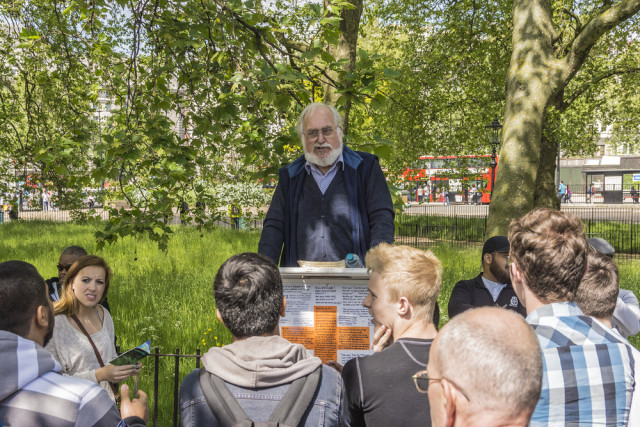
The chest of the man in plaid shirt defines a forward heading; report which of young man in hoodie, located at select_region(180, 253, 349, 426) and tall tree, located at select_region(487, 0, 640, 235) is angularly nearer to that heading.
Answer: the tall tree

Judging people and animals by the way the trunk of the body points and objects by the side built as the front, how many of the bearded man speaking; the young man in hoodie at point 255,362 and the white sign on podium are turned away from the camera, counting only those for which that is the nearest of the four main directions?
1

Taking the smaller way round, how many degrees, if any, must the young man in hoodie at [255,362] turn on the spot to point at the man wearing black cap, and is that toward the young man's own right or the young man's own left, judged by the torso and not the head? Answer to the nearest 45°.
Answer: approximately 45° to the young man's own right

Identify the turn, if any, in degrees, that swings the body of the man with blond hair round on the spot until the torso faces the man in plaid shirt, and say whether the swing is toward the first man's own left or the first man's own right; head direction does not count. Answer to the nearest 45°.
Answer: approximately 135° to the first man's own right

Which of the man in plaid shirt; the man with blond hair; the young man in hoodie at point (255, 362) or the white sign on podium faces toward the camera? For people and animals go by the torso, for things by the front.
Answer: the white sign on podium

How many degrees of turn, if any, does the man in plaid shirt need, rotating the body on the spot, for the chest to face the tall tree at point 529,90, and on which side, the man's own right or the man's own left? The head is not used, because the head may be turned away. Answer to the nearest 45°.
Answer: approximately 45° to the man's own right

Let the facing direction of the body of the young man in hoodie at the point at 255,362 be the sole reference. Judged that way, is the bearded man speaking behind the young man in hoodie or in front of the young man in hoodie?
in front

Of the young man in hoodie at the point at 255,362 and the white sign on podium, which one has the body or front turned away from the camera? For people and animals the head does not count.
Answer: the young man in hoodie

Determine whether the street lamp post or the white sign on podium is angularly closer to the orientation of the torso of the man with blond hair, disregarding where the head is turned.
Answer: the white sign on podium

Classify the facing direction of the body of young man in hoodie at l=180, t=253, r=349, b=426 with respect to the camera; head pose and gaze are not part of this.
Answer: away from the camera

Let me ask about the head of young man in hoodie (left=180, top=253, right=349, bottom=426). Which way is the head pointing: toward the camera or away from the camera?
away from the camera

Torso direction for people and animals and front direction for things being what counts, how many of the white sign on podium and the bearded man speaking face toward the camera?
2

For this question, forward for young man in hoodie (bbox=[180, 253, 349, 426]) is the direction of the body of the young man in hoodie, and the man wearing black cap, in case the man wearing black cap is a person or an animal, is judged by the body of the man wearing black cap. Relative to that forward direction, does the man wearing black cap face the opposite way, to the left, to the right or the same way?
the opposite way

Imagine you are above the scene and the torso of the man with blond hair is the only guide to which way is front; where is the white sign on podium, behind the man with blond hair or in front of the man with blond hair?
in front
